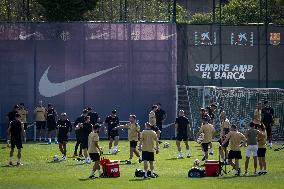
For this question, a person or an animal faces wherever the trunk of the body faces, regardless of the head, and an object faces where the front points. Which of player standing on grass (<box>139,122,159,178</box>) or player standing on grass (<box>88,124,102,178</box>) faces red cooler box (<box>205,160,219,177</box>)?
player standing on grass (<box>88,124,102,178</box>)

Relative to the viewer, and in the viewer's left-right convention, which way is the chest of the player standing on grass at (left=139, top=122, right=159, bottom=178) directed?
facing away from the viewer

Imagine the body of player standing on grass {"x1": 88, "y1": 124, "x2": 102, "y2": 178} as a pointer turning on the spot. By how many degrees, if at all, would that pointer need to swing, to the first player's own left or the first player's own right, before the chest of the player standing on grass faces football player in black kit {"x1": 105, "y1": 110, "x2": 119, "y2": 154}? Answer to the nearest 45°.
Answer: approximately 90° to the first player's own left

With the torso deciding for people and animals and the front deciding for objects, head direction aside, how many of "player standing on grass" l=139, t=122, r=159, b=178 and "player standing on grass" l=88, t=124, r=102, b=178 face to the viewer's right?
1

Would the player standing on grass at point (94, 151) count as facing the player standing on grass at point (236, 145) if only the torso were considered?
yes

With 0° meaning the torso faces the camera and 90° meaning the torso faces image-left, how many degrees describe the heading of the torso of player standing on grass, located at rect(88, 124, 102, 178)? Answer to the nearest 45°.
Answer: approximately 270°

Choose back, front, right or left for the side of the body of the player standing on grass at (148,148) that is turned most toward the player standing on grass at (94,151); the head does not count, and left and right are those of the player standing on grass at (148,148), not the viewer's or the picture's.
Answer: left
